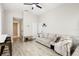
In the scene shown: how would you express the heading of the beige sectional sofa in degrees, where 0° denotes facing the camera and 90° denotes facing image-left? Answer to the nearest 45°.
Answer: approximately 45°
